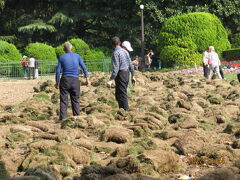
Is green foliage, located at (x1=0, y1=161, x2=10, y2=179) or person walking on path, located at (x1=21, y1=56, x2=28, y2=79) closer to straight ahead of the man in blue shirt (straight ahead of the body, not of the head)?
the person walking on path

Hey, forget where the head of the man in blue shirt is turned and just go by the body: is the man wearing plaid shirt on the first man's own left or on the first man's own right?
on the first man's own right

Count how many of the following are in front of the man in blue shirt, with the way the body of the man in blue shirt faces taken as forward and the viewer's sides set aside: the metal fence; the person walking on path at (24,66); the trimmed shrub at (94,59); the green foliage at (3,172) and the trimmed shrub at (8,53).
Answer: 4

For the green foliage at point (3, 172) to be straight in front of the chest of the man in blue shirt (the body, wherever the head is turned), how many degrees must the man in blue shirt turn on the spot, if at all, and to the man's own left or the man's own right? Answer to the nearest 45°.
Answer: approximately 180°

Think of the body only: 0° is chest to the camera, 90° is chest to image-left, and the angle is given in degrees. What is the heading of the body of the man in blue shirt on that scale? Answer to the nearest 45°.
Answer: approximately 180°

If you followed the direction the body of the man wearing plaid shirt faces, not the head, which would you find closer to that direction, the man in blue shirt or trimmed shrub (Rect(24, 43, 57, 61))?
the trimmed shrub

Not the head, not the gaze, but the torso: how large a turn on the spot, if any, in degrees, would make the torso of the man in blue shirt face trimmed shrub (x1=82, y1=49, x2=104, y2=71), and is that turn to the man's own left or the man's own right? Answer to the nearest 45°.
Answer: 0° — they already face it

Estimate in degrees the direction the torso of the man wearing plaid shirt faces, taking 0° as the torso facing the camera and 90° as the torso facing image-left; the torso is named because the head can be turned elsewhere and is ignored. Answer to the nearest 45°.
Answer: approximately 135°
